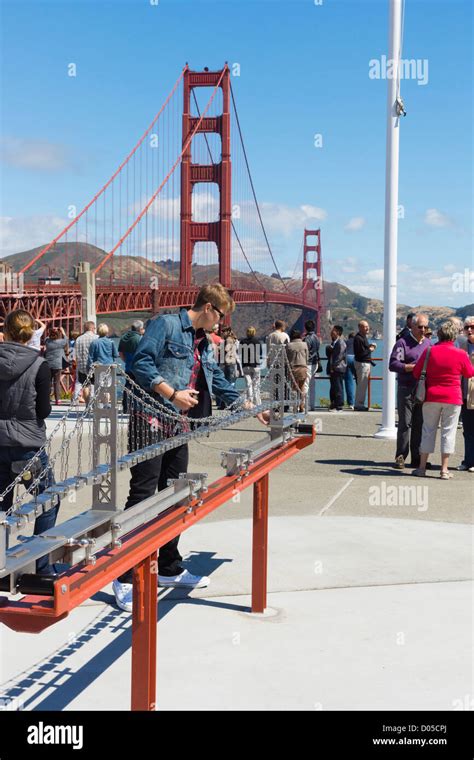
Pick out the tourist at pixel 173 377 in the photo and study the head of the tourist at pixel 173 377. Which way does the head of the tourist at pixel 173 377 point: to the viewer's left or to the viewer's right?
to the viewer's right

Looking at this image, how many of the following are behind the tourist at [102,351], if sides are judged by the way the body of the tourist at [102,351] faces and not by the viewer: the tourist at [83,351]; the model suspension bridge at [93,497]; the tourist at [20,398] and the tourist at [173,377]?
3

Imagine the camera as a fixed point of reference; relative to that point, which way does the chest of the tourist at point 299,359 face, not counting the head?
away from the camera

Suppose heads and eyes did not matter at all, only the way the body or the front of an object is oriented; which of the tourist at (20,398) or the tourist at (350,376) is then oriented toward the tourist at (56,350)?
the tourist at (20,398)

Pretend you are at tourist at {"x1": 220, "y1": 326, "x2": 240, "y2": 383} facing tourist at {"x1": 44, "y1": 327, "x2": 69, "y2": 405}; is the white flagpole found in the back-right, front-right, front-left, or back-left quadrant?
back-left

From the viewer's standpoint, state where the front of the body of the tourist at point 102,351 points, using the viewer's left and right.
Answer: facing away from the viewer

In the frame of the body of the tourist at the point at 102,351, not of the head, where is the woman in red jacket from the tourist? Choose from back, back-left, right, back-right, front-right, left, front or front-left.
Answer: back-right

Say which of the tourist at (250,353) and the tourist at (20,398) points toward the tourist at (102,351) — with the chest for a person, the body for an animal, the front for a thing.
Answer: the tourist at (20,398)

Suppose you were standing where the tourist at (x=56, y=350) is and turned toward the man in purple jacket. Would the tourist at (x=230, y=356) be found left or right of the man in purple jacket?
left

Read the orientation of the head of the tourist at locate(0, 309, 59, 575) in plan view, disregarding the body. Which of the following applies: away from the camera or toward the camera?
away from the camera
